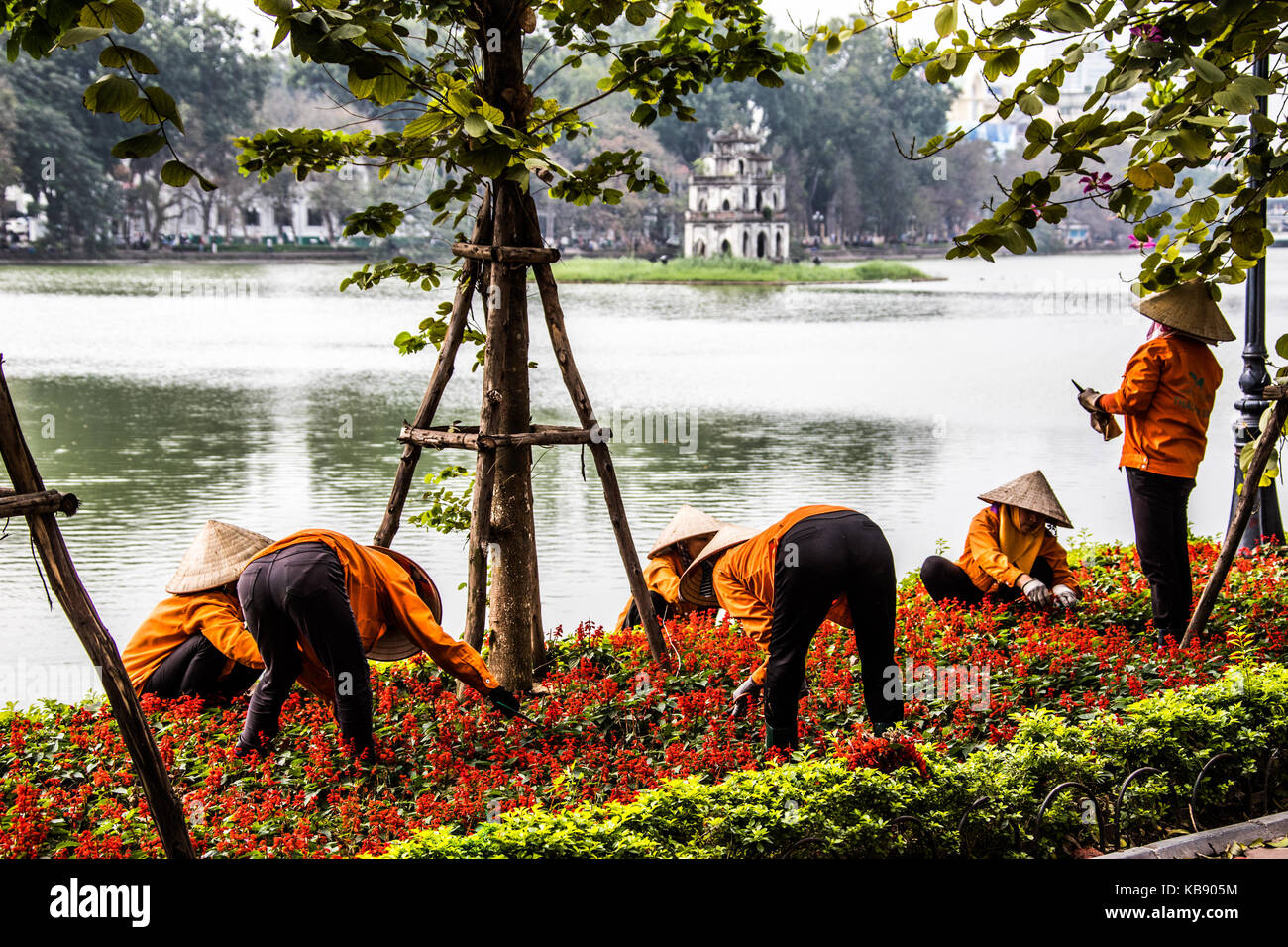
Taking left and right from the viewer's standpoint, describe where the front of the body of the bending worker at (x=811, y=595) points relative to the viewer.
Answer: facing away from the viewer and to the left of the viewer

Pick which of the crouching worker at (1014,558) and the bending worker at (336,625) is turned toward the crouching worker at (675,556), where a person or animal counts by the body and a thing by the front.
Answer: the bending worker at (336,625)

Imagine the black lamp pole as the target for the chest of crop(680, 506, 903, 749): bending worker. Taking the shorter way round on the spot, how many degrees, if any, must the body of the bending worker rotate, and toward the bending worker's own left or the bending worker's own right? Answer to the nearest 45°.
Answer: approximately 90° to the bending worker's own right

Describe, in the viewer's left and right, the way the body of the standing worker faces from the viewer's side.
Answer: facing away from the viewer and to the left of the viewer

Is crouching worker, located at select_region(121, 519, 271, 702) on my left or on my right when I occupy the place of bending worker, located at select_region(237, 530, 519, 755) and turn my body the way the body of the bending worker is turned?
on my left

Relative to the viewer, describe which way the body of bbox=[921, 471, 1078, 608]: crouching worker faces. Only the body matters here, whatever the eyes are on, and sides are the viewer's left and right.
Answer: facing the viewer and to the right of the viewer
